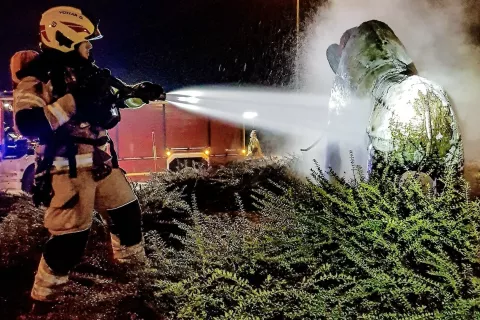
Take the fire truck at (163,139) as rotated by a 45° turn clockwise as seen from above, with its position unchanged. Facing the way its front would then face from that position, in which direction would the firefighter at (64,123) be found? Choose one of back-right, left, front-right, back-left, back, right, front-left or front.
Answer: left

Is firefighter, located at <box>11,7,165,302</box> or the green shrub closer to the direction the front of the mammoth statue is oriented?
the firefighter

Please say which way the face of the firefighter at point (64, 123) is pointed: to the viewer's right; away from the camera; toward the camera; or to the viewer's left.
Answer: to the viewer's right

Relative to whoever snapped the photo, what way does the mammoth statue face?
facing away from the viewer and to the left of the viewer

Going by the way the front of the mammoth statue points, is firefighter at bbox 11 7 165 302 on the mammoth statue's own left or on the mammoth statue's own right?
on the mammoth statue's own left

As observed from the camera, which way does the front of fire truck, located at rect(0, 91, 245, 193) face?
facing the viewer and to the left of the viewer

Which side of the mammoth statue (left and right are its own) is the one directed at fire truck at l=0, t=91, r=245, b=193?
front

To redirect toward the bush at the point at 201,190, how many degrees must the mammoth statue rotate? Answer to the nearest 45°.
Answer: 0° — it already faces it

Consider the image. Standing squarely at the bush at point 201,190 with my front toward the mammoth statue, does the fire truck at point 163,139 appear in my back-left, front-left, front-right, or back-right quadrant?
back-left
